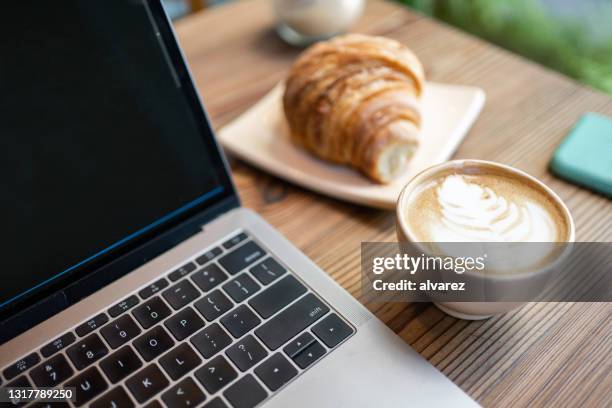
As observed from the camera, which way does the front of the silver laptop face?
facing the viewer and to the right of the viewer
